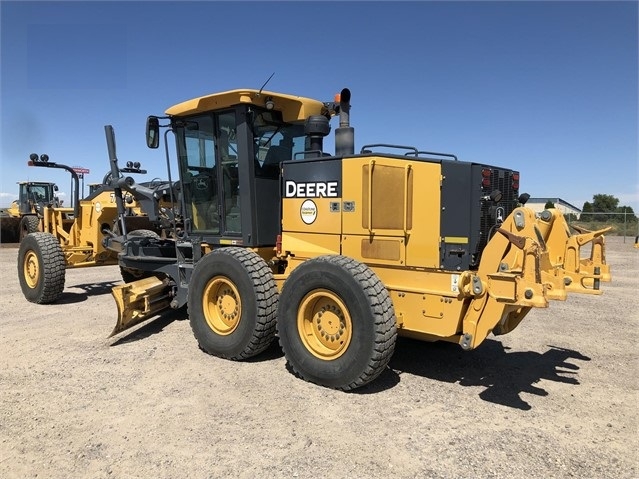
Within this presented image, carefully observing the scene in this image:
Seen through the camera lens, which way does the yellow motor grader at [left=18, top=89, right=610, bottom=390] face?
facing away from the viewer and to the left of the viewer

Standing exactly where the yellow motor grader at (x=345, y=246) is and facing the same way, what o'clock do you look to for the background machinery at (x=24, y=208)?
The background machinery is roughly at 12 o'clock from the yellow motor grader.
